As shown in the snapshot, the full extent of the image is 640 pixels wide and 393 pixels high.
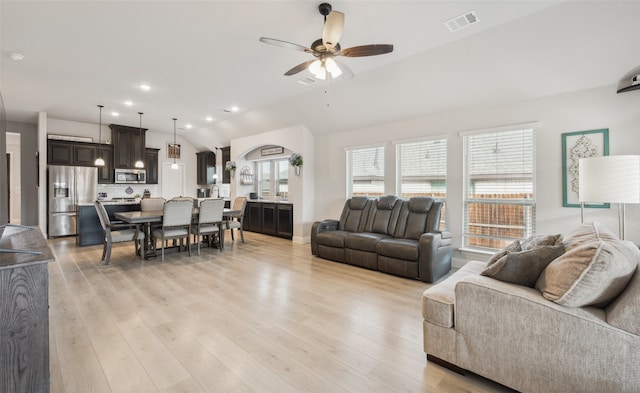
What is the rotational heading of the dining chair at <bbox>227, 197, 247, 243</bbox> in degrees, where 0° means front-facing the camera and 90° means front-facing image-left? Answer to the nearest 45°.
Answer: approximately 45°

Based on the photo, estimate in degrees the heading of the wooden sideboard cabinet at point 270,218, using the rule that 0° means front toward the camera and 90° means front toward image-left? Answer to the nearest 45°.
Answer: approximately 45°

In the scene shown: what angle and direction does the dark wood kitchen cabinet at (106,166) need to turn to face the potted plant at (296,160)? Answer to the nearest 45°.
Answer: approximately 45° to its left

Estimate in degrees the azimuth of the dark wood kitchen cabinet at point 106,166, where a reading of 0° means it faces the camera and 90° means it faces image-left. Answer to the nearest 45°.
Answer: approximately 0°

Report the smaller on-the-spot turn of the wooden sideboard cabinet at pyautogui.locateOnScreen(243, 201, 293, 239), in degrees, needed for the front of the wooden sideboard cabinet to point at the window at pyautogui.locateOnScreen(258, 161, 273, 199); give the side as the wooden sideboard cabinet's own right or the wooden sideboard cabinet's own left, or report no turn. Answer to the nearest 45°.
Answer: approximately 135° to the wooden sideboard cabinet's own right

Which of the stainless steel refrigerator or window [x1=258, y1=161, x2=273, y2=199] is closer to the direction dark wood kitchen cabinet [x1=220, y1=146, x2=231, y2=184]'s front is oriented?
the stainless steel refrigerator

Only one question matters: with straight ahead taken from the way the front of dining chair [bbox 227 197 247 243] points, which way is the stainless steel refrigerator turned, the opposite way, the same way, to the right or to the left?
to the left

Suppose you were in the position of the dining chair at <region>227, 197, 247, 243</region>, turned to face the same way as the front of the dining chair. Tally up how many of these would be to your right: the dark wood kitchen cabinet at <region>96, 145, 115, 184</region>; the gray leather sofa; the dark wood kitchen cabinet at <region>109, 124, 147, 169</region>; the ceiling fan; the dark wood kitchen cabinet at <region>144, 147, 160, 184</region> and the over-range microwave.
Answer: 4

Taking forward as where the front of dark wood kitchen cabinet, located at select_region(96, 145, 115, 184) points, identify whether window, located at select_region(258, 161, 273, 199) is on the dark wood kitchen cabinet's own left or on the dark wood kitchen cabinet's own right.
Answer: on the dark wood kitchen cabinet's own left
